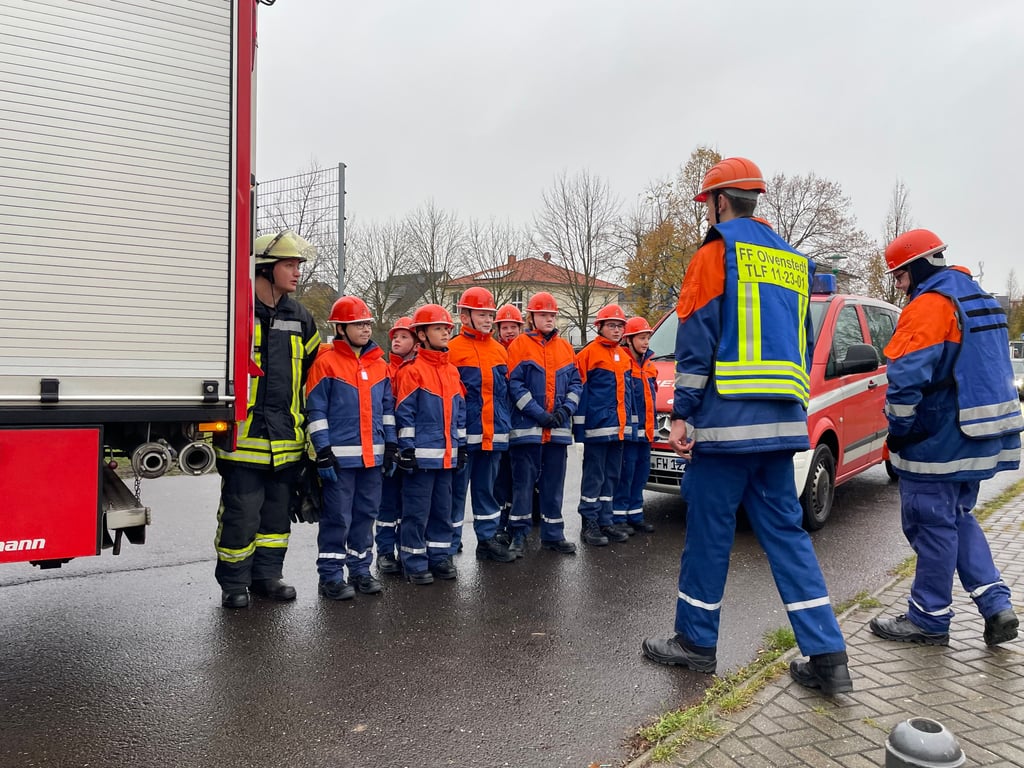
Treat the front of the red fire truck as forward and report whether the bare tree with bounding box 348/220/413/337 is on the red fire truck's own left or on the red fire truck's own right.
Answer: on the red fire truck's own right

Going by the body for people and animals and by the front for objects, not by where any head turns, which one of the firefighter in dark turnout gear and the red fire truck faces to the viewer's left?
the red fire truck

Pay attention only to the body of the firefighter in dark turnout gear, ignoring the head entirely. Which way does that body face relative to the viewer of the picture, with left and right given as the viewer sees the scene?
facing the viewer and to the right of the viewer

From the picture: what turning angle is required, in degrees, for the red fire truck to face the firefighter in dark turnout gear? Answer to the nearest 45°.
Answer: approximately 135° to its right

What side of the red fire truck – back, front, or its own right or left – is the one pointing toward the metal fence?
right

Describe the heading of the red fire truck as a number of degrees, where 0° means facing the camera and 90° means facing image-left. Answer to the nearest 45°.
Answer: approximately 90°

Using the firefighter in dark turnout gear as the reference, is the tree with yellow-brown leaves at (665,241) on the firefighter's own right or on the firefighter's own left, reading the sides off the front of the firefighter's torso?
on the firefighter's own left

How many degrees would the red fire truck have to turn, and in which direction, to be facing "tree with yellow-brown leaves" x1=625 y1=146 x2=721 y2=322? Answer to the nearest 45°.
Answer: approximately 135° to its right

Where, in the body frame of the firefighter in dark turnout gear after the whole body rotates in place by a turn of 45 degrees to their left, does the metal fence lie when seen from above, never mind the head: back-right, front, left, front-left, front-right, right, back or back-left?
left

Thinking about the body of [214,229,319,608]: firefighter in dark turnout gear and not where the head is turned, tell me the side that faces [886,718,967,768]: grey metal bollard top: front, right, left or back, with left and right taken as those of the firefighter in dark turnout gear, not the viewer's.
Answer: front
